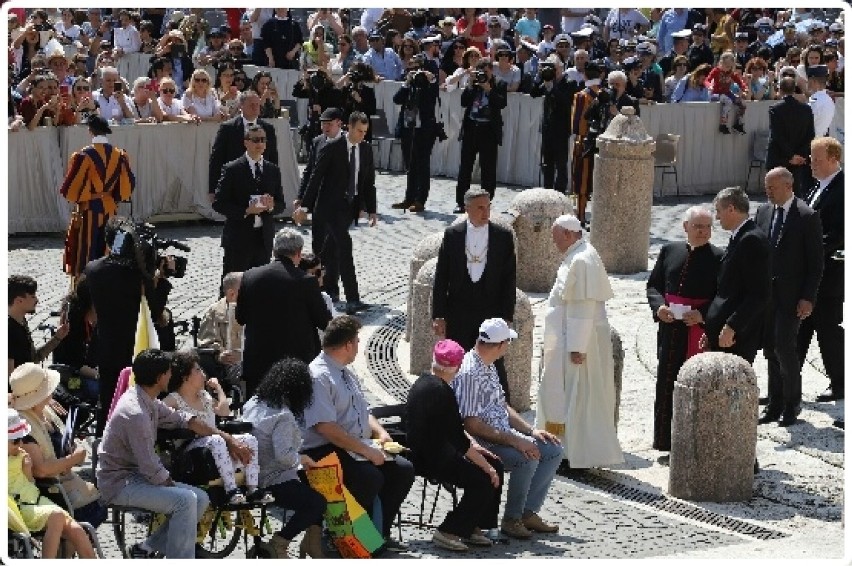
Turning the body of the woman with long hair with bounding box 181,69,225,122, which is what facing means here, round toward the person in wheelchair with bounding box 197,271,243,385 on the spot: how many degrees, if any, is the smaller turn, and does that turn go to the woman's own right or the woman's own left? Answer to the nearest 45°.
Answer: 0° — they already face them

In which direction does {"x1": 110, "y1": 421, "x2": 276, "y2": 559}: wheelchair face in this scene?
to the viewer's right

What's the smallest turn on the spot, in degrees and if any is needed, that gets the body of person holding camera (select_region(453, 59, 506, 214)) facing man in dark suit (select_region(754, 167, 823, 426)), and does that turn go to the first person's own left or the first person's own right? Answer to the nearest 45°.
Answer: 0° — they already face them

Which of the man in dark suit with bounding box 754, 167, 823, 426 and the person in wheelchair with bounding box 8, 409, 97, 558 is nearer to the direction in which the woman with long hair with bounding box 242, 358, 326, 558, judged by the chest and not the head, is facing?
the man in dark suit

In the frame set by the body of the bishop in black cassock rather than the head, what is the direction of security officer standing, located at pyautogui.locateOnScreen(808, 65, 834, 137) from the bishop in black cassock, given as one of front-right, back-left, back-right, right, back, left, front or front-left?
back

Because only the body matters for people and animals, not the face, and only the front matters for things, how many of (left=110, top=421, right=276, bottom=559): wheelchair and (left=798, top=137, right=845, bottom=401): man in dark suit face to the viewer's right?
1
